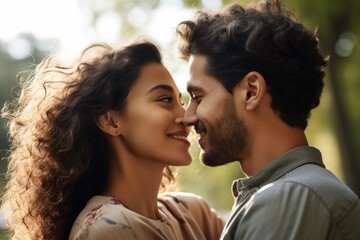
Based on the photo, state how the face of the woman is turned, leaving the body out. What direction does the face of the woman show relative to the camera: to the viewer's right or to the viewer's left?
to the viewer's right

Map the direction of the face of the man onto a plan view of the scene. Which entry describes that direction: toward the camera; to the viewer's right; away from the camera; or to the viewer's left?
to the viewer's left

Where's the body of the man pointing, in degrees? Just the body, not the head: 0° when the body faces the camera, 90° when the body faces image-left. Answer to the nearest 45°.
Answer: approximately 90°

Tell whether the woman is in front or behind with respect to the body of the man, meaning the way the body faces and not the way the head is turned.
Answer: in front

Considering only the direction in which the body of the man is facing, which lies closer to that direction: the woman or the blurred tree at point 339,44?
the woman

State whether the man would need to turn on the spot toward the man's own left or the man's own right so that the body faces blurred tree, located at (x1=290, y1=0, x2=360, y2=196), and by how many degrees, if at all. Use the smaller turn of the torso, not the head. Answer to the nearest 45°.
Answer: approximately 90° to the man's own right
